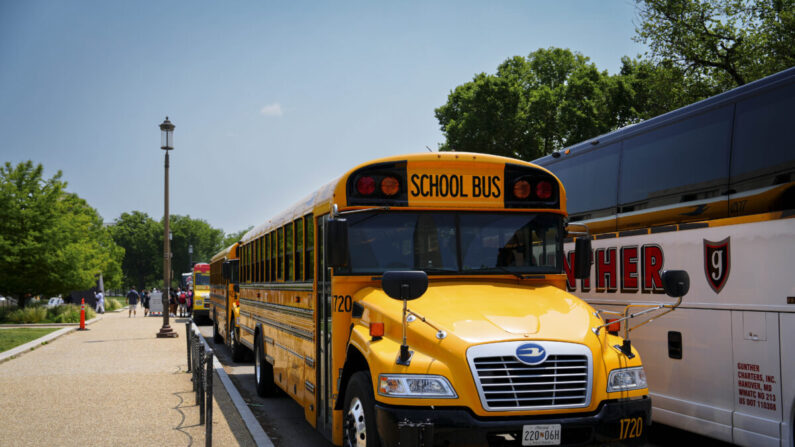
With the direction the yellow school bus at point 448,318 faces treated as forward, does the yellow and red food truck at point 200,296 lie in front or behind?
behind

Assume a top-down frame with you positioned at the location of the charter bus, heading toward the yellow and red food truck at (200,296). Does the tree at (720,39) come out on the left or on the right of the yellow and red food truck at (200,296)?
right

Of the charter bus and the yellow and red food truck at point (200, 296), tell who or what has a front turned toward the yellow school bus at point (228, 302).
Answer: the yellow and red food truck at point (200, 296)

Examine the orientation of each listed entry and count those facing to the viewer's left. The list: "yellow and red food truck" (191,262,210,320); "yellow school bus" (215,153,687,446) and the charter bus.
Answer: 0

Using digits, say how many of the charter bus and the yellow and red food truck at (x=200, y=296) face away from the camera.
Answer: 0

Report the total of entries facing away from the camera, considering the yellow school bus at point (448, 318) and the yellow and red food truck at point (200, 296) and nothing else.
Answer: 0

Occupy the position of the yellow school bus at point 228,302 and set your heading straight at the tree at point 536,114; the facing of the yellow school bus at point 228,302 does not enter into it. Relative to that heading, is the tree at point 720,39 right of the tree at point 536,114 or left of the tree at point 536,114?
right

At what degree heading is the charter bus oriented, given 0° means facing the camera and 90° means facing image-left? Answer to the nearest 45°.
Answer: approximately 315°

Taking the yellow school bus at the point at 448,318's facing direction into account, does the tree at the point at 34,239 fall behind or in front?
behind

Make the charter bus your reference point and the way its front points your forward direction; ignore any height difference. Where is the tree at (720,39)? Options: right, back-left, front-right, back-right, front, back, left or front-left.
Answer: back-left

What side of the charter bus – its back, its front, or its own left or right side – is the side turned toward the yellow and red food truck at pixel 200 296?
back

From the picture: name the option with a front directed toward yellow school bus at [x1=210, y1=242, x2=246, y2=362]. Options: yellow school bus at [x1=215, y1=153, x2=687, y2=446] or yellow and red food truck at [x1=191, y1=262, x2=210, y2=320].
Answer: yellow and red food truck at [x1=191, y1=262, x2=210, y2=320]

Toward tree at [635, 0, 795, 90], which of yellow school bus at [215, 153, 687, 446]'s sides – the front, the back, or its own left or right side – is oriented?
left

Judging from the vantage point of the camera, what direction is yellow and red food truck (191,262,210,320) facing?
facing the viewer

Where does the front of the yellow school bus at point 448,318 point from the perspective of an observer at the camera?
facing the viewer and to the right of the viewer

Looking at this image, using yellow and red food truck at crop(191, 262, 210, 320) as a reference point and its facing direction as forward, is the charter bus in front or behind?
in front
